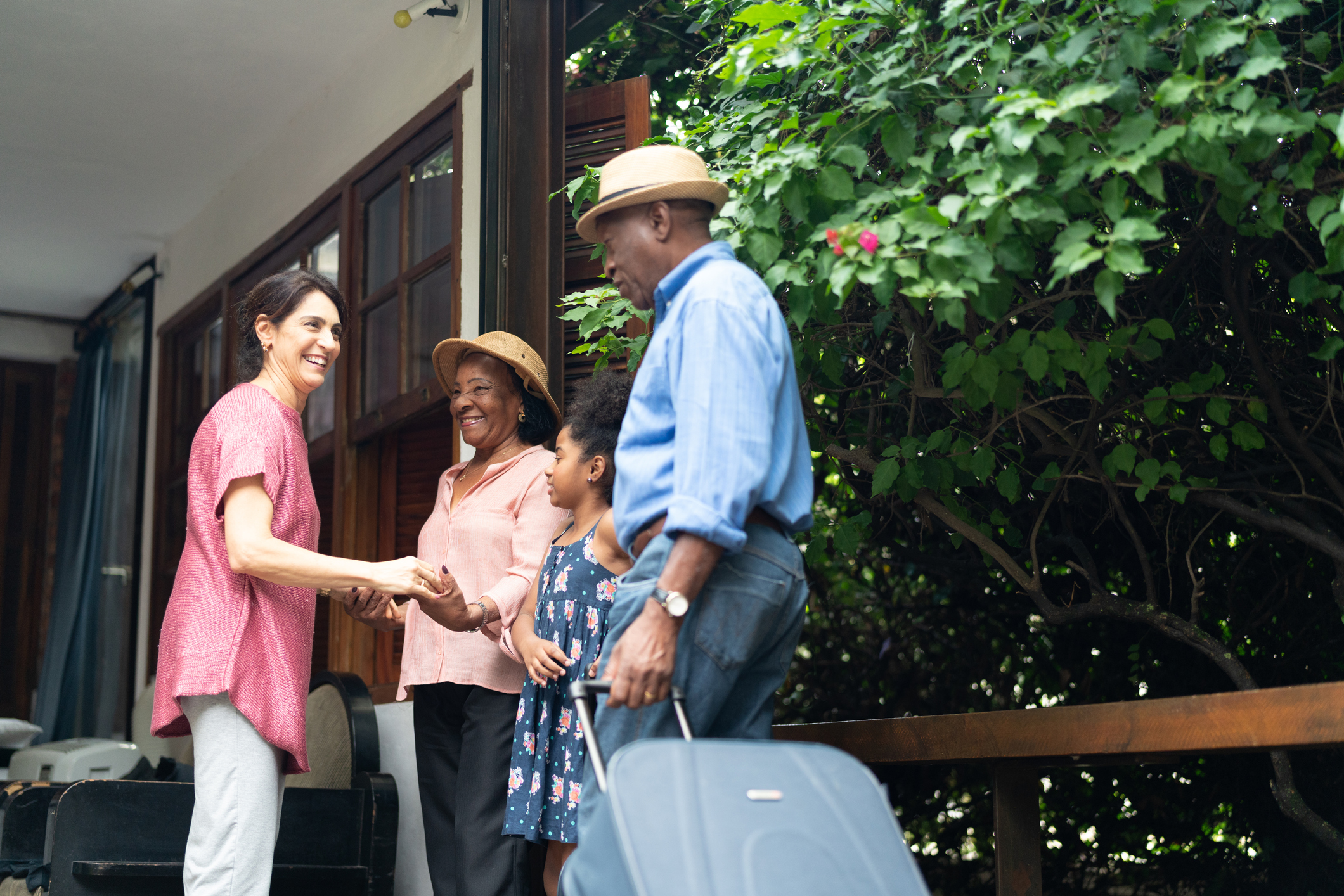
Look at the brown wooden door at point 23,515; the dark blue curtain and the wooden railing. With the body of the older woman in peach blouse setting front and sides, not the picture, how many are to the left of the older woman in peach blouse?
1

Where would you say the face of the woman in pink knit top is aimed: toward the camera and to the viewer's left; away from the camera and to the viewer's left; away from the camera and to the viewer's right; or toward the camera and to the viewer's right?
toward the camera and to the viewer's right

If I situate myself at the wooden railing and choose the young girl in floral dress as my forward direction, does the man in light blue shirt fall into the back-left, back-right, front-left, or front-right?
front-left

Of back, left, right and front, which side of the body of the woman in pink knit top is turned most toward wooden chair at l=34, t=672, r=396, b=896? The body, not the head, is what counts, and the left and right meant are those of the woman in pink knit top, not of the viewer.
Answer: left

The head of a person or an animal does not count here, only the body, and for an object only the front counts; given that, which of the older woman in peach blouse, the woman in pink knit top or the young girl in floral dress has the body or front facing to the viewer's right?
the woman in pink knit top

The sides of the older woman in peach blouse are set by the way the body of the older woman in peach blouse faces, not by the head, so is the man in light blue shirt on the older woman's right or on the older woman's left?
on the older woman's left

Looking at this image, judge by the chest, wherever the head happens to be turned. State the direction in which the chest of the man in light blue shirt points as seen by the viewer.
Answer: to the viewer's left

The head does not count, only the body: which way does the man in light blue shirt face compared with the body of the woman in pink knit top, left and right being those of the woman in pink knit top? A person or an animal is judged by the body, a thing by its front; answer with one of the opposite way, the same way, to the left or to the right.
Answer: the opposite way

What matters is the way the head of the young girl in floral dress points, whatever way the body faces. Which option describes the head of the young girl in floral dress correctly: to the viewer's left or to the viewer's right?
to the viewer's left

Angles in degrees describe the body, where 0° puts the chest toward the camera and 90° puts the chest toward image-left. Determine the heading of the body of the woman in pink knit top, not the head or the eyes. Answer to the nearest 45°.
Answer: approximately 270°

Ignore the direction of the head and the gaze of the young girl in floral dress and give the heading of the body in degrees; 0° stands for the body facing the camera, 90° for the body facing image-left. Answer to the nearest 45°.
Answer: approximately 45°

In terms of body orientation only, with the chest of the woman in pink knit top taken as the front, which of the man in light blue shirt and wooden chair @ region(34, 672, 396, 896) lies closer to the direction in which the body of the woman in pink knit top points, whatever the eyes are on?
the man in light blue shirt

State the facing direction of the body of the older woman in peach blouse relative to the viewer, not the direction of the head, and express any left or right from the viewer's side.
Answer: facing the viewer and to the left of the viewer

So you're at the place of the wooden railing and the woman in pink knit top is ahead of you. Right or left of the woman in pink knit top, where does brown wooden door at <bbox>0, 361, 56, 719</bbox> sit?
right
